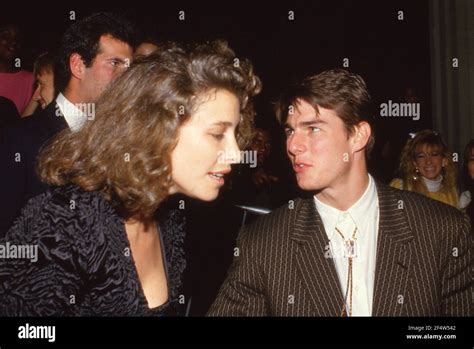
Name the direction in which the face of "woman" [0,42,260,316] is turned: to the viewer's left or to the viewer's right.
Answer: to the viewer's right

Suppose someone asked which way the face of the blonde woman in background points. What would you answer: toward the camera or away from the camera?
toward the camera

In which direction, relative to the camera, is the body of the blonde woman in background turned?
toward the camera

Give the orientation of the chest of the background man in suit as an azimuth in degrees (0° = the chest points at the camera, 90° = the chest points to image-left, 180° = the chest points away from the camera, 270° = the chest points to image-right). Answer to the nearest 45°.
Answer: approximately 315°

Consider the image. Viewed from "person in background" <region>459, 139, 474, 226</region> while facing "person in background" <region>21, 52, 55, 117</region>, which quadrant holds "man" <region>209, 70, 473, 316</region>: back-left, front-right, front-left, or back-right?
front-left

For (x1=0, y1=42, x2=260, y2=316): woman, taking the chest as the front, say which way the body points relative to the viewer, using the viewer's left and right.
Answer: facing the viewer and to the right of the viewer

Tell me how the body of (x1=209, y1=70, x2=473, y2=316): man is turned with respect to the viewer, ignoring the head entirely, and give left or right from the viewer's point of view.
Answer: facing the viewer
